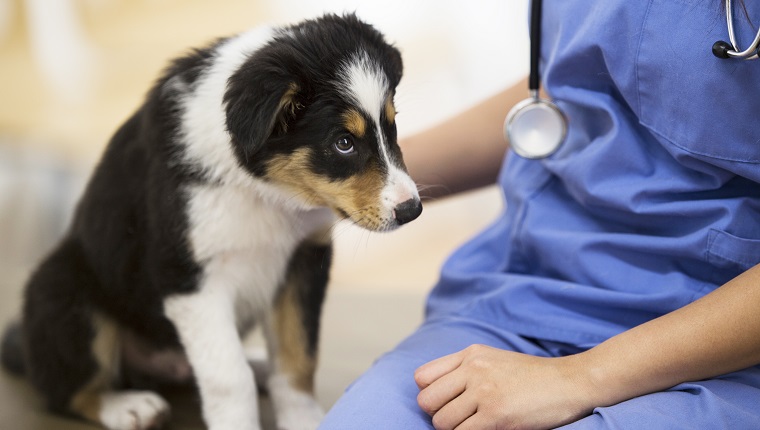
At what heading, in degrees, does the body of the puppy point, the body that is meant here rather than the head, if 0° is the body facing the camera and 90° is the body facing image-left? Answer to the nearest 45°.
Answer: approximately 315°

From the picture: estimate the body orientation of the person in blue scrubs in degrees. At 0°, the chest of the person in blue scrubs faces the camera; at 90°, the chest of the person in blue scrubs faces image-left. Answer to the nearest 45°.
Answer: approximately 45°

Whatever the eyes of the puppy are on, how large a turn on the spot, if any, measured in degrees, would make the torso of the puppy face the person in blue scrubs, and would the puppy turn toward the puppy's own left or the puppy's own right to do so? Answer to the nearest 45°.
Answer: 0° — it already faces them

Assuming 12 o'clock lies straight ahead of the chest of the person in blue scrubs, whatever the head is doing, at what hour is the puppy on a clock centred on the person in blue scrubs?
The puppy is roughly at 2 o'clock from the person in blue scrubs.

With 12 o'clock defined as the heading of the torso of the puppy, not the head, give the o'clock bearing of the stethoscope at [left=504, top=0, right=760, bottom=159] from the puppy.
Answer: The stethoscope is roughly at 11 o'clock from the puppy.
